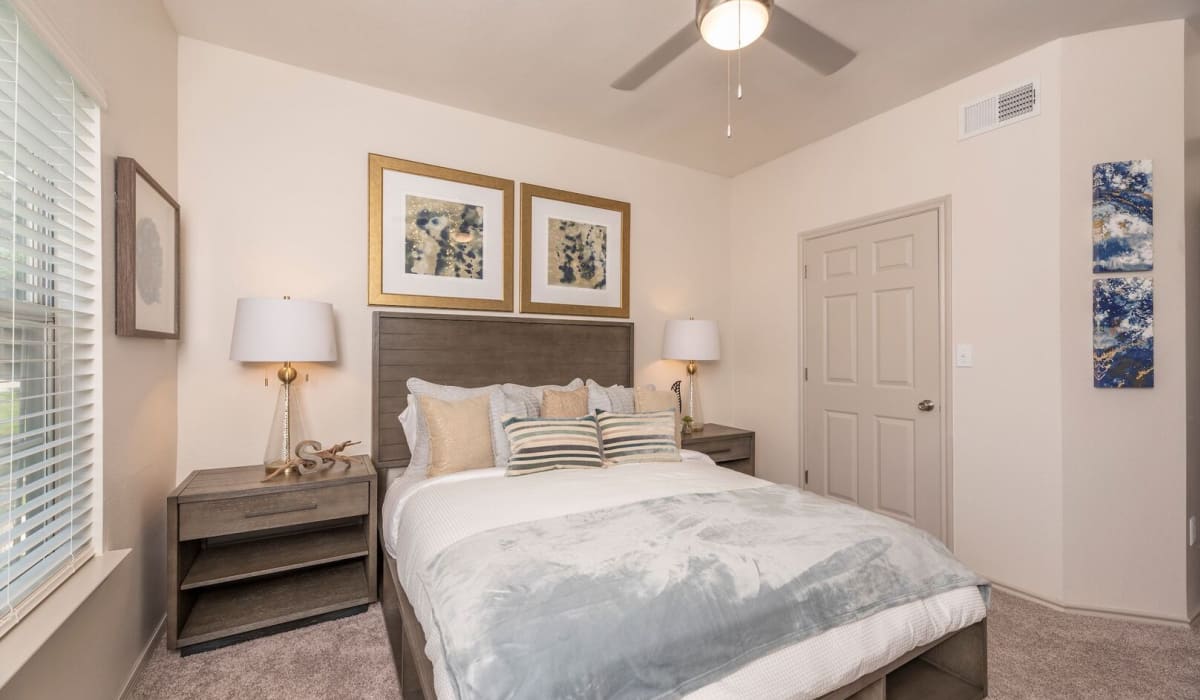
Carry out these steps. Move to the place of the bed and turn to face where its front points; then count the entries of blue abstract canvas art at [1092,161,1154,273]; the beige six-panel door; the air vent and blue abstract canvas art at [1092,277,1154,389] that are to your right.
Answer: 0

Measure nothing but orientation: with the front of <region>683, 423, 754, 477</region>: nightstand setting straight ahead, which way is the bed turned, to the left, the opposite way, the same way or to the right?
the same way

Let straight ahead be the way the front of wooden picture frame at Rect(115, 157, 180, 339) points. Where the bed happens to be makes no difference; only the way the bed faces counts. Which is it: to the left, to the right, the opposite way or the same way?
to the right

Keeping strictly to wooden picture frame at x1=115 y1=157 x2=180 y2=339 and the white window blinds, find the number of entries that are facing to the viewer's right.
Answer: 2

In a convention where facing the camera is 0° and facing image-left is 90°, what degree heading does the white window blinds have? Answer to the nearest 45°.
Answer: approximately 270°

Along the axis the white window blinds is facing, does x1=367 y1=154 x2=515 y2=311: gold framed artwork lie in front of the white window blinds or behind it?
in front

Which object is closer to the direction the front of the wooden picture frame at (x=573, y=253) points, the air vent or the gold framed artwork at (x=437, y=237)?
the air vent

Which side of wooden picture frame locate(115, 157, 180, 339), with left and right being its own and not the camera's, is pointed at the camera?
right

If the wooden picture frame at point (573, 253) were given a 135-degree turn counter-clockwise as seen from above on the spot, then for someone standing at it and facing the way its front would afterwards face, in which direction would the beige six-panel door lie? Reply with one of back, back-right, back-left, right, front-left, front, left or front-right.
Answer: right

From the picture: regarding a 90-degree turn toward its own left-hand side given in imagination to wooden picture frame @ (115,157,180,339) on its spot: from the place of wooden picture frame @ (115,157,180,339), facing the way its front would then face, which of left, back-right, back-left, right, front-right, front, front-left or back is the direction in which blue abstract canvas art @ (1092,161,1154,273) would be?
back-right

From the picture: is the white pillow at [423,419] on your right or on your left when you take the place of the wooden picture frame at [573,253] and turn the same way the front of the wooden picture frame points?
on your right

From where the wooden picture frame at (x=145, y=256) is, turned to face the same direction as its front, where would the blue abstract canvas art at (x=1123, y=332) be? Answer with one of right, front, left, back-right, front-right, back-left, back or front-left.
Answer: front-right

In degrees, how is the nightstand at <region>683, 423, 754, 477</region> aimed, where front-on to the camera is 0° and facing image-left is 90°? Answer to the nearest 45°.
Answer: approximately 315°

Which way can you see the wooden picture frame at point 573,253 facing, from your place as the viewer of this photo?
facing the viewer and to the right of the viewer

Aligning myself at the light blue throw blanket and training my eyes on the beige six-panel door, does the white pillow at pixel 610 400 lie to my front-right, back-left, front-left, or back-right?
front-left

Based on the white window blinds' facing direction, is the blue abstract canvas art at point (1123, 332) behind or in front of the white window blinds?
in front
